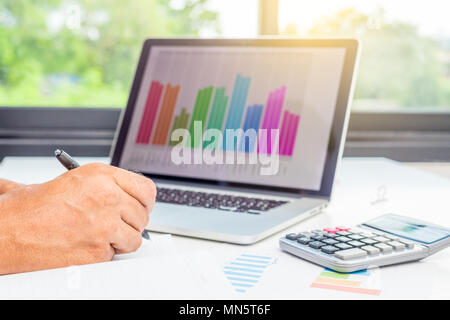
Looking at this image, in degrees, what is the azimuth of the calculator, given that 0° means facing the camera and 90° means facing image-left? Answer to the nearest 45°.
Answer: approximately 45°

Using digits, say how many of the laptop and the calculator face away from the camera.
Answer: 0

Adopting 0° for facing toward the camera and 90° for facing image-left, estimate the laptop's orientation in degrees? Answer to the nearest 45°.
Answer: approximately 45°
